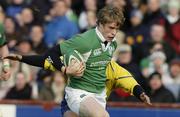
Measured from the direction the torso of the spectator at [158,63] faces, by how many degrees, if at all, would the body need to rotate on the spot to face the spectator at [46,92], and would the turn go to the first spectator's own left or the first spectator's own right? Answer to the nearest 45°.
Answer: approximately 90° to the first spectator's own right

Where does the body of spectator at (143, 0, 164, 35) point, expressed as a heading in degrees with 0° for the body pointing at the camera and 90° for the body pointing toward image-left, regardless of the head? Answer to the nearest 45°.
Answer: approximately 0°

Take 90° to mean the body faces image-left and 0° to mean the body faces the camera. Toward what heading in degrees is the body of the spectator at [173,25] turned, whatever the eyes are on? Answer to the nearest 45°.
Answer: approximately 0°

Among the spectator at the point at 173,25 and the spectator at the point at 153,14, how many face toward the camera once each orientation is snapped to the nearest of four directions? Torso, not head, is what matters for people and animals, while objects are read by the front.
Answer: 2
